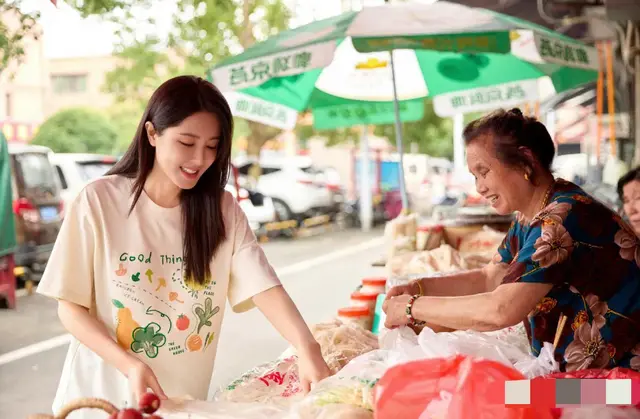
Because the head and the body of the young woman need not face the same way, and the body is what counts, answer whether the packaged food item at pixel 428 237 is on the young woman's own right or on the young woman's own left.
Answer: on the young woman's own left

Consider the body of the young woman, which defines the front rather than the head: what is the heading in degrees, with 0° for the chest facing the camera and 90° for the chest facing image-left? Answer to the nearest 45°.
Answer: approximately 315°

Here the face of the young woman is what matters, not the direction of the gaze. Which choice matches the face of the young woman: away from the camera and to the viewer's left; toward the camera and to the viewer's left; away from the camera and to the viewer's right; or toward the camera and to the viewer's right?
toward the camera and to the viewer's right

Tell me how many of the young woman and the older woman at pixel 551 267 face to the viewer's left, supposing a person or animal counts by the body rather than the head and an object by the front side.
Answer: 1

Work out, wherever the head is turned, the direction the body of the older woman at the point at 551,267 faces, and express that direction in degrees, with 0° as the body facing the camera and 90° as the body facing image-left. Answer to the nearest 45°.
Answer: approximately 90°

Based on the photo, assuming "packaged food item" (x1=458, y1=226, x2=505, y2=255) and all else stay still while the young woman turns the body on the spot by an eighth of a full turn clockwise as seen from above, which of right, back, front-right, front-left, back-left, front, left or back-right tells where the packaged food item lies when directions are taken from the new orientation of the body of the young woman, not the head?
back-left
